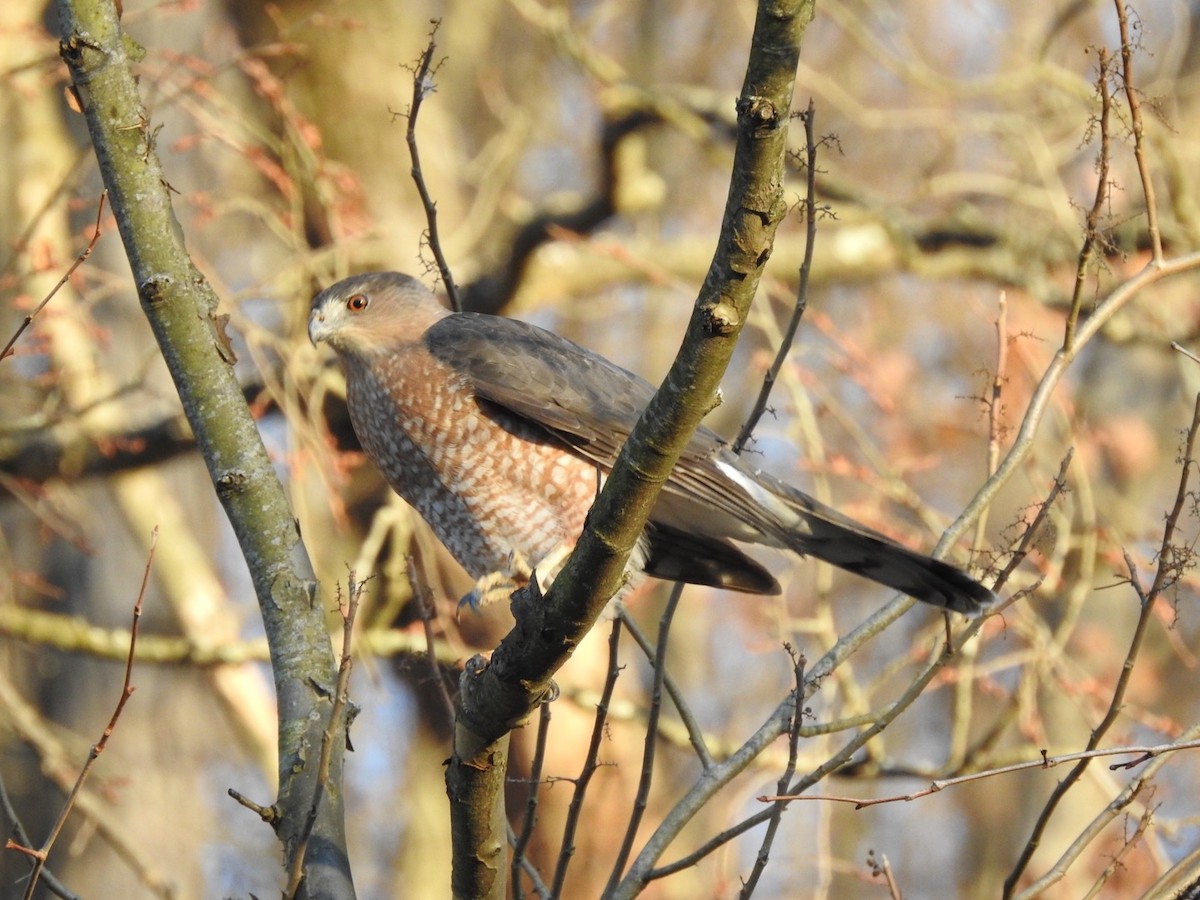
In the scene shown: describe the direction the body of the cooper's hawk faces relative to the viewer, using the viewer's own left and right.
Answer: facing to the left of the viewer

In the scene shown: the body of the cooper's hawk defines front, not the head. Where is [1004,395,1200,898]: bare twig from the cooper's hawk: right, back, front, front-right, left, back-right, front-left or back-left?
back-left

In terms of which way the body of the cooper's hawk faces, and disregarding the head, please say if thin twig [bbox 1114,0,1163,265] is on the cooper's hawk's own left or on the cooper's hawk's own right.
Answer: on the cooper's hawk's own right
